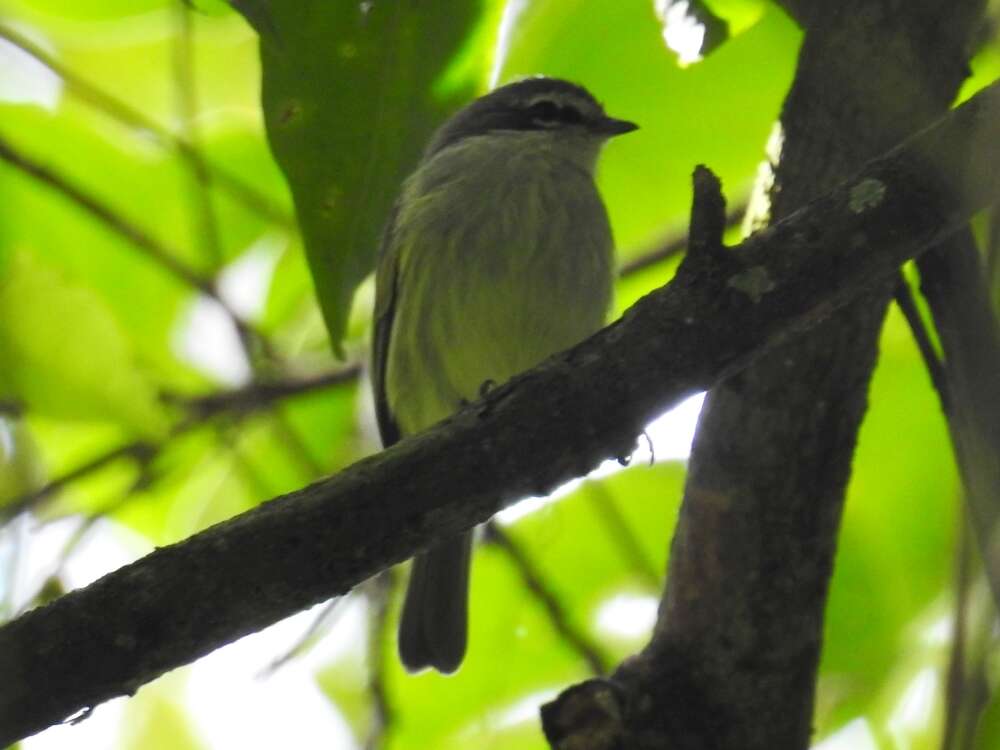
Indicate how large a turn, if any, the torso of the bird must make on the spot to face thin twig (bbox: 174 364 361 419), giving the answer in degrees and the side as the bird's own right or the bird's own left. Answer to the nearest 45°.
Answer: approximately 135° to the bird's own right

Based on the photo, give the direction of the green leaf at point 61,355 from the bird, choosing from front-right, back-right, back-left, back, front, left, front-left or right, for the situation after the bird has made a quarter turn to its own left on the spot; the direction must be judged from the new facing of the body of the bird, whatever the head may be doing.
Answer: back

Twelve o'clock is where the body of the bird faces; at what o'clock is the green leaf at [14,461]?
The green leaf is roughly at 3 o'clock from the bird.

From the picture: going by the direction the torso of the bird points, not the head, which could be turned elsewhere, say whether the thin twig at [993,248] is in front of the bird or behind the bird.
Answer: in front

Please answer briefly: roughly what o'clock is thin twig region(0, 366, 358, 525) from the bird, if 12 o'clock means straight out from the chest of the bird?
The thin twig is roughly at 4 o'clock from the bird.

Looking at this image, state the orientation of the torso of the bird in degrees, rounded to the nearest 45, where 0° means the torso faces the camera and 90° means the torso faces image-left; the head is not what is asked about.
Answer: approximately 315°
